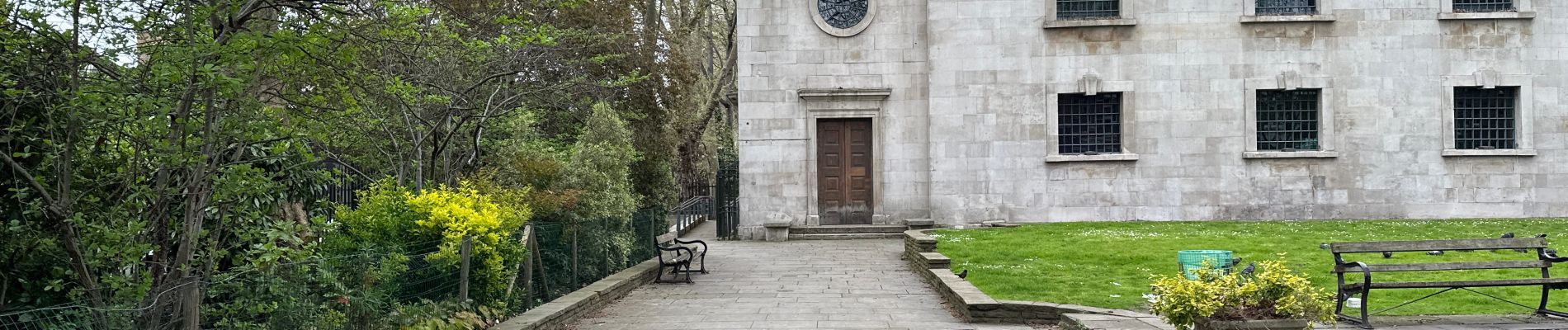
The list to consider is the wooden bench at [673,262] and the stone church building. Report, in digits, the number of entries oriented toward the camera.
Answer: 1

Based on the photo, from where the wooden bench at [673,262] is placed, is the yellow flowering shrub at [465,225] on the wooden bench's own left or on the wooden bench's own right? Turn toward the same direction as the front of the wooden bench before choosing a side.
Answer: on the wooden bench's own right

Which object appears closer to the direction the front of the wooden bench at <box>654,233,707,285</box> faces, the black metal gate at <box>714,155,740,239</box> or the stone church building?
the stone church building

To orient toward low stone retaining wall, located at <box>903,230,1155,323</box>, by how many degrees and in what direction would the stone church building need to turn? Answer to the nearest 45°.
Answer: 0° — it already faces it

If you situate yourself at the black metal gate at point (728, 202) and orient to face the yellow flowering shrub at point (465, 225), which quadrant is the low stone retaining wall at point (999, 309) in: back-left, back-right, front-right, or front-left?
front-left

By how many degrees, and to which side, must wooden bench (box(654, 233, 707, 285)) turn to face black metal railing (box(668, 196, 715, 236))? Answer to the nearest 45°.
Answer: approximately 90° to its left

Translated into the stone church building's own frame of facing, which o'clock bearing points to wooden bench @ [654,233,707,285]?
The wooden bench is roughly at 1 o'clock from the stone church building.

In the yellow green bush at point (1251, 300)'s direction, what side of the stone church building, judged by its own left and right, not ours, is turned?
front

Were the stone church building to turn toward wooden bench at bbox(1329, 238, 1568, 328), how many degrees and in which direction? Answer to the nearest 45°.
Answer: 0° — it already faces it

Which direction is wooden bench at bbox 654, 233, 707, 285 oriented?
to the viewer's right

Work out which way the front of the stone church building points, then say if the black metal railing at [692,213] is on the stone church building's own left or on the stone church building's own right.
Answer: on the stone church building's own right

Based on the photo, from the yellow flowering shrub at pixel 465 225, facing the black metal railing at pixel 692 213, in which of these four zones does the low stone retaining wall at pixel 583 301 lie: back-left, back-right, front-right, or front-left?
front-right

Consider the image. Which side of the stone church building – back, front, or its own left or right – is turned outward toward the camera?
front

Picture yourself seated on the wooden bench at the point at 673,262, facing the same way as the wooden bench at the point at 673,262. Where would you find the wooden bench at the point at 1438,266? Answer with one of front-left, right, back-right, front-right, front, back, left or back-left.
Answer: front-right
